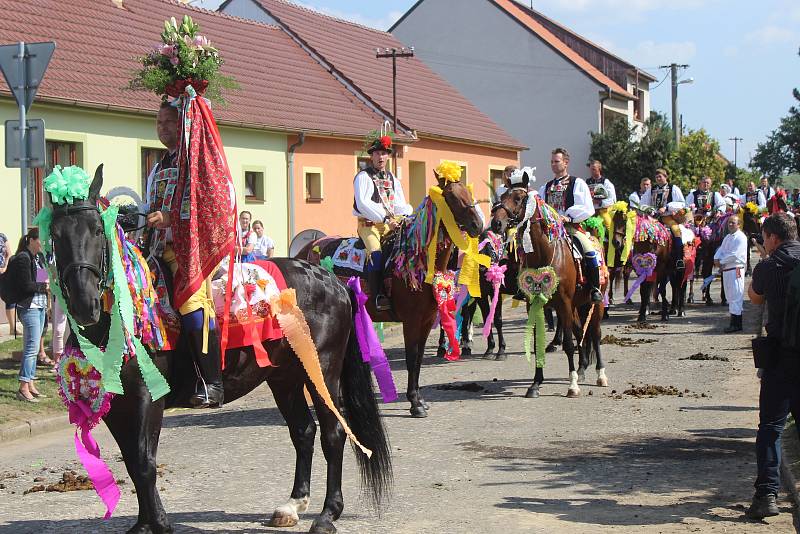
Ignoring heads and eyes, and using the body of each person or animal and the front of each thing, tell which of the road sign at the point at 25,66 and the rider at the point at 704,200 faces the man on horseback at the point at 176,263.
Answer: the rider

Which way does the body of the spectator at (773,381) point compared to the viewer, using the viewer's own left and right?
facing away from the viewer and to the left of the viewer

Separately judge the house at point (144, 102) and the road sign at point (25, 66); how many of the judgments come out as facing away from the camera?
1

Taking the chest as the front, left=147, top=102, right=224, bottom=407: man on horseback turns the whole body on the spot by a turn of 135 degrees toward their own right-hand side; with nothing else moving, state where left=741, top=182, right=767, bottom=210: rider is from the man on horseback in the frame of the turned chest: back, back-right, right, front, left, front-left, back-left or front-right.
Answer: front-right

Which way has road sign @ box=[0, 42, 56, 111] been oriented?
away from the camera

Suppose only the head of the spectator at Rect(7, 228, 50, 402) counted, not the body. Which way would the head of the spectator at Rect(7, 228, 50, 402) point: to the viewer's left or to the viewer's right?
to the viewer's right

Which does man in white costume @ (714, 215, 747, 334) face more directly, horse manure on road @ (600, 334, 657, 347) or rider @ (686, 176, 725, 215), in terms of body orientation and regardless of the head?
the horse manure on road

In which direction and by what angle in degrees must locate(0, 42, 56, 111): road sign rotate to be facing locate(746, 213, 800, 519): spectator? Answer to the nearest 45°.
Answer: approximately 135° to its right
